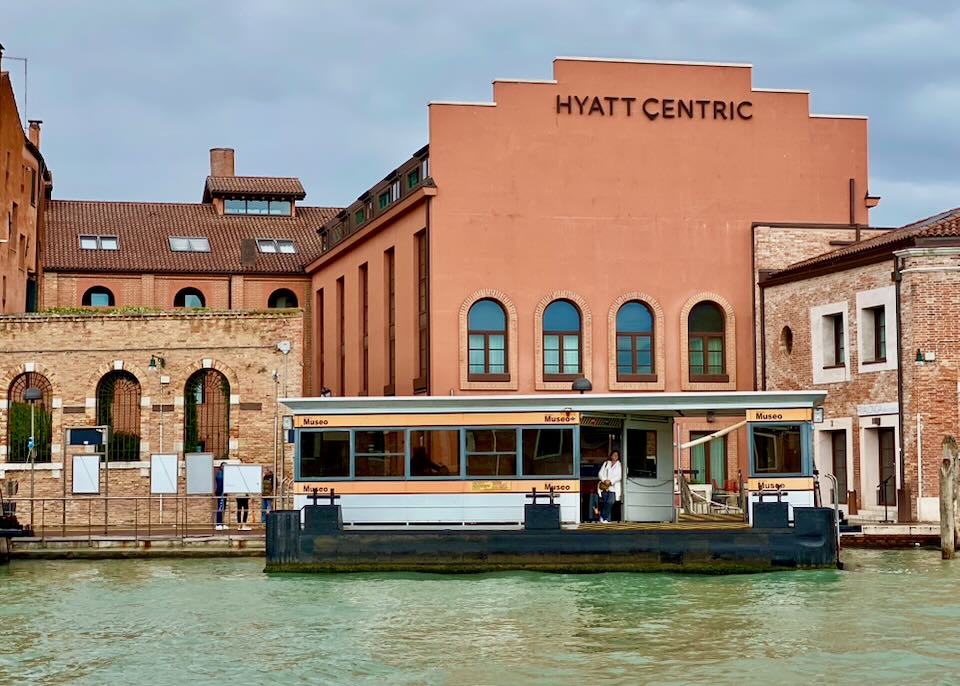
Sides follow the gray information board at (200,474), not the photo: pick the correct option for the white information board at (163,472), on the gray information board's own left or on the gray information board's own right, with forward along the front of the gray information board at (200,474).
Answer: on the gray information board's own right

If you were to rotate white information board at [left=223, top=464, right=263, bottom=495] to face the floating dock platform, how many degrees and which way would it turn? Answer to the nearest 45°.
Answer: approximately 45° to its left

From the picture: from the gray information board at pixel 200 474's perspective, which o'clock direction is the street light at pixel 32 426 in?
The street light is roughly at 4 o'clock from the gray information board.

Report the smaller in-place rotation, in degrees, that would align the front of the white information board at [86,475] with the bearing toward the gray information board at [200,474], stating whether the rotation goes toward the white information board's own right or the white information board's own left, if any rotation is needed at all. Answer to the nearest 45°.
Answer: approximately 45° to the white information board's own left

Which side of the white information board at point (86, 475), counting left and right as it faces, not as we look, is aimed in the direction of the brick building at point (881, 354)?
left

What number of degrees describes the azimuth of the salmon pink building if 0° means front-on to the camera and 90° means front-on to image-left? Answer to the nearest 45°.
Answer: approximately 0°

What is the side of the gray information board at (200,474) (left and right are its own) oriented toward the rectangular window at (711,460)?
left
